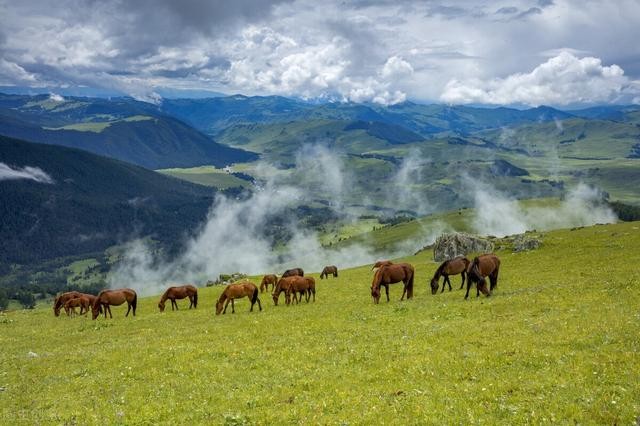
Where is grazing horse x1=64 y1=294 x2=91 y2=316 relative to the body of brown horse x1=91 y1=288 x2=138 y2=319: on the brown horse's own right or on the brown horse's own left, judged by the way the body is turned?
on the brown horse's own right

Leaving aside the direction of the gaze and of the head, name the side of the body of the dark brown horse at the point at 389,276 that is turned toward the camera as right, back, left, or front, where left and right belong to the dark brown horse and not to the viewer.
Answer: left

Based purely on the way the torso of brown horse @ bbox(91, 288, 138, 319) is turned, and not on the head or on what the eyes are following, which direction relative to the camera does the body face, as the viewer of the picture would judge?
to the viewer's left

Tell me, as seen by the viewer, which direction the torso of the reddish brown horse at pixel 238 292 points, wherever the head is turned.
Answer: to the viewer's left

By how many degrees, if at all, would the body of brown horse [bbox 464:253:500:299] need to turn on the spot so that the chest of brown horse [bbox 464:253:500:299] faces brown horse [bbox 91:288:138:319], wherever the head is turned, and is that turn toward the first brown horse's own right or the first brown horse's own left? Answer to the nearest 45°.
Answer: approximately 45° to the first brown horse's own right

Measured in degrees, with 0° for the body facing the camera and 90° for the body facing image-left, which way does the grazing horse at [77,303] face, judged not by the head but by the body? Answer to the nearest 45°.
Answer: approximately 90°

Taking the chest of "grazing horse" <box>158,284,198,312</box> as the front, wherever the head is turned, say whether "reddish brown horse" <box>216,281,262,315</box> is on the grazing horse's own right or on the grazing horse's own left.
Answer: on the grazing horse's own left

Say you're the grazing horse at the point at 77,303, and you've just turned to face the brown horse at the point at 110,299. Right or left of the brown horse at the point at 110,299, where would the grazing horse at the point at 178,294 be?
left

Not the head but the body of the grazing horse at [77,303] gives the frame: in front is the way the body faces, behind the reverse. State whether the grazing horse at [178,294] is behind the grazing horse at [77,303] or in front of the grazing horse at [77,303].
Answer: behind

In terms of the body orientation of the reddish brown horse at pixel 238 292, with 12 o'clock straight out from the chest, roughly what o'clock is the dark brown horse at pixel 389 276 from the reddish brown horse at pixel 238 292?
the dark brown horse at pixel 389 276 is roughly at 7 o'clock from the reddish brown horse at pixel 238 292.

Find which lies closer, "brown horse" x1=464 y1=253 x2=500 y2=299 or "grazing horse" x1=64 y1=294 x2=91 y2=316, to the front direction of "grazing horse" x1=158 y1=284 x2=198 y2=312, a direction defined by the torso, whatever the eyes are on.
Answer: the grazing horse
